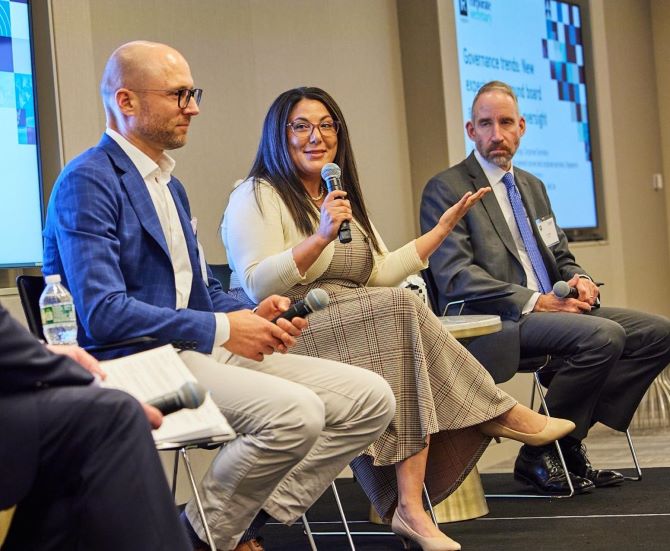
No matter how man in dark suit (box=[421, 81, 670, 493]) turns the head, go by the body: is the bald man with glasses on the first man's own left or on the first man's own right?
on the first man's own right

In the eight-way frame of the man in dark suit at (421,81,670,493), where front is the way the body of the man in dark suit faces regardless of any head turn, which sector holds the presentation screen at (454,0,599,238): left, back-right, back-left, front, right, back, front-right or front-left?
back-left

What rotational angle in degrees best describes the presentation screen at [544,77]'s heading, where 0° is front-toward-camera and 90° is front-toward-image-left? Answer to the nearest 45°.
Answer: approximately 315°

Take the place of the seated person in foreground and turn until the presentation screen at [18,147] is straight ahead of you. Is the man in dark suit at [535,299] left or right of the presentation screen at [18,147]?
right

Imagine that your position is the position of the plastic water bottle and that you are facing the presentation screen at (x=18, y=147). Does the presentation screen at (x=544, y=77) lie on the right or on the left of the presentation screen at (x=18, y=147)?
right

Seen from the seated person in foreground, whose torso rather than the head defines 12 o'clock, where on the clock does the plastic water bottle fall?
The plastic water bottle is roughly at 9 o'clock from the seated person in foreground.

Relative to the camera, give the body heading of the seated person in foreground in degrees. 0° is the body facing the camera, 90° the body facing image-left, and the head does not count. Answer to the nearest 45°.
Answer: approximately 270°

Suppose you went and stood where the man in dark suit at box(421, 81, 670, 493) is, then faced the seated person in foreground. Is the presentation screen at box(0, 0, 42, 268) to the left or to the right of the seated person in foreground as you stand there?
right

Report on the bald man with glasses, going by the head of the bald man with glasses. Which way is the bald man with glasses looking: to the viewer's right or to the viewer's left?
to the viewer's right

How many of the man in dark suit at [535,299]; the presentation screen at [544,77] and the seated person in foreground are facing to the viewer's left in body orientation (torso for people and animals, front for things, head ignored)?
0

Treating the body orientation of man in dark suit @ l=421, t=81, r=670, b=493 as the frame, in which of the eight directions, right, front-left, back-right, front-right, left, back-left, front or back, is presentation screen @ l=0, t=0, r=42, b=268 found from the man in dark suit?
right
